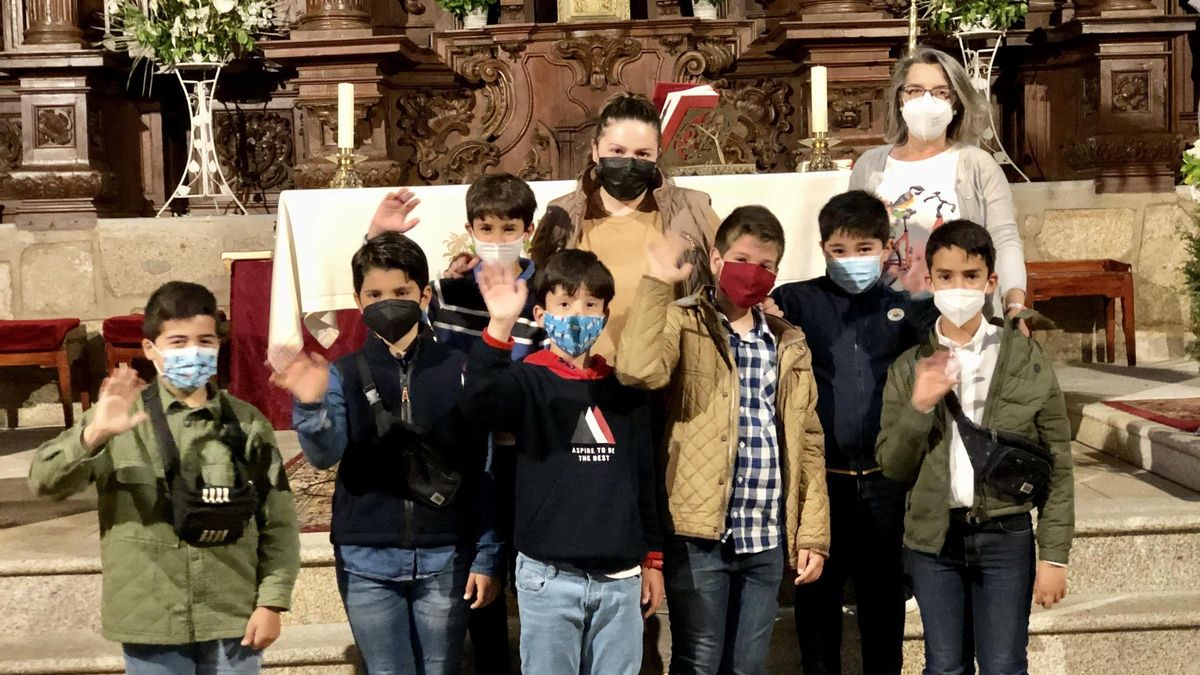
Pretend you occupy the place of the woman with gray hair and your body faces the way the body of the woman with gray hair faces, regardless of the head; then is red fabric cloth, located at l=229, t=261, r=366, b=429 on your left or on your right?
on your right

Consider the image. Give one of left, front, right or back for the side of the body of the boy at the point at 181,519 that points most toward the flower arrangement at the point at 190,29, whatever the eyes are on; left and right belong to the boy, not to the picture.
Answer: back

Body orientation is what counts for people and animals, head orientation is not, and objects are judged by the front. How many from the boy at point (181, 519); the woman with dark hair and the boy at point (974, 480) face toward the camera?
3

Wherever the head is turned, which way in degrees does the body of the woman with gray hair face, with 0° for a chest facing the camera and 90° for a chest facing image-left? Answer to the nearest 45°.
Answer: approximately 0°

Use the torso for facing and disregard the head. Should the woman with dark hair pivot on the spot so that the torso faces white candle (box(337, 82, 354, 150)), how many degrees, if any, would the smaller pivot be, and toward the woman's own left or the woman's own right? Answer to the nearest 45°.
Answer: approximately 135° to the woman's own right

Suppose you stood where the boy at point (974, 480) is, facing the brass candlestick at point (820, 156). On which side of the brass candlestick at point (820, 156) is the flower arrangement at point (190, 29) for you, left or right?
left

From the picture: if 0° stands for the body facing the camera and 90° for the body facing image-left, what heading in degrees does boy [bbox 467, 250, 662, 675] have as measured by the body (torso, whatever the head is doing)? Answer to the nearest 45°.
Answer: approximately 0°

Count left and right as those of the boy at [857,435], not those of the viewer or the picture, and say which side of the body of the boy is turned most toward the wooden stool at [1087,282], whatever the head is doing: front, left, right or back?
back

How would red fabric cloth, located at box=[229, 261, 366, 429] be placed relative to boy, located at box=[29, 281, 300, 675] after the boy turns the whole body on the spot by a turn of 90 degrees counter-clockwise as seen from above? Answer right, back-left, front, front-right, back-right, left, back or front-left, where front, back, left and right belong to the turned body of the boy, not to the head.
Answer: left

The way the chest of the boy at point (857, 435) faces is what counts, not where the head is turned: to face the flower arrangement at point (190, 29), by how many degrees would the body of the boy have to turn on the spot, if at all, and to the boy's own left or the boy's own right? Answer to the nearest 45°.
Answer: approximately 135° to the boy's own right
